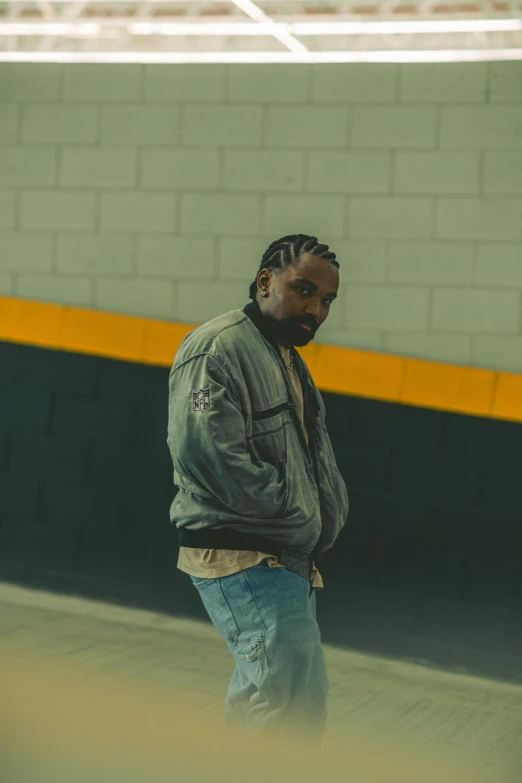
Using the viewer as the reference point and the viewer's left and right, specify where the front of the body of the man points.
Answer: facing the viewer and to the right of the viewer
